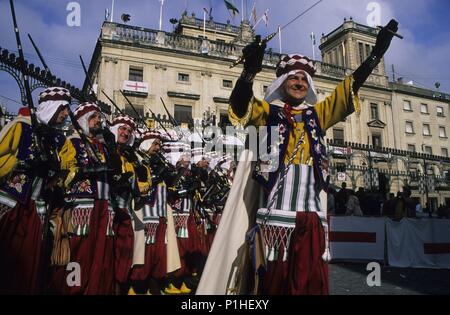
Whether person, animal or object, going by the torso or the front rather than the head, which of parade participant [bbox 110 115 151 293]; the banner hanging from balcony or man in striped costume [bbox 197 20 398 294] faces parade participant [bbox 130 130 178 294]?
the banner hanging from balcony

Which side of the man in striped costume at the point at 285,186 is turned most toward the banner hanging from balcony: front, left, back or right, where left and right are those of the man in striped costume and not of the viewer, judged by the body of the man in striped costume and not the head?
back

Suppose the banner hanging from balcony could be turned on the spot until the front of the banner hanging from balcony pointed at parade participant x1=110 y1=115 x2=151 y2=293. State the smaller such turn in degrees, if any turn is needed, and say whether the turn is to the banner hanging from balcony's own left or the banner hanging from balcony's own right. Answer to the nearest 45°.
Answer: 0° — it already faces them

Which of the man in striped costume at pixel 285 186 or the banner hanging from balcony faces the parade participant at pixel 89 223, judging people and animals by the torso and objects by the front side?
the banner hanging from balcony

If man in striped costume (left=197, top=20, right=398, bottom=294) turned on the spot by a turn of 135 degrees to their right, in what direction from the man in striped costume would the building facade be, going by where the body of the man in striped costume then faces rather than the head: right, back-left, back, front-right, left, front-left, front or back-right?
right

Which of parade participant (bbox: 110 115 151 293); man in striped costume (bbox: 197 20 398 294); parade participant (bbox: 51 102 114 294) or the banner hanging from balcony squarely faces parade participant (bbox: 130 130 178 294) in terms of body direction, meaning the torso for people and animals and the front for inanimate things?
the banner hanging from balcony
